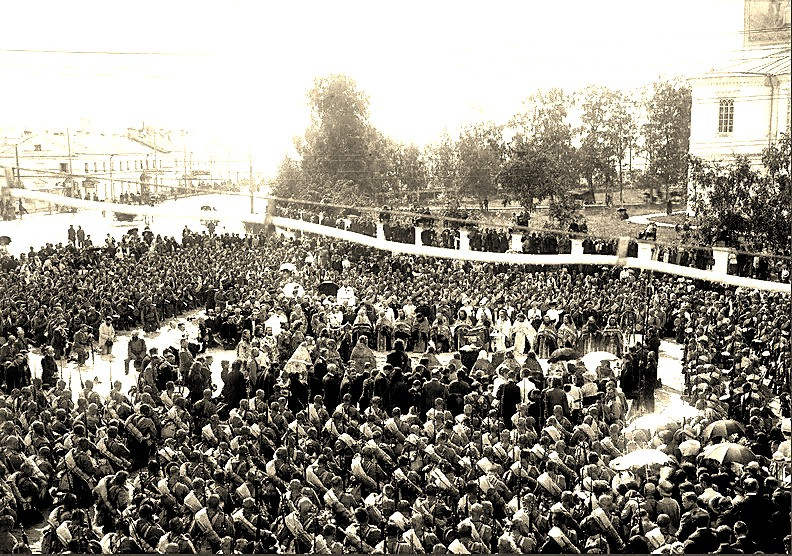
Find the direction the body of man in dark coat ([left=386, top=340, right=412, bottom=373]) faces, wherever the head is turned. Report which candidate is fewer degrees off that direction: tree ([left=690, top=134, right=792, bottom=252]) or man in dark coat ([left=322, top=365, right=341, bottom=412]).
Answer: the tree

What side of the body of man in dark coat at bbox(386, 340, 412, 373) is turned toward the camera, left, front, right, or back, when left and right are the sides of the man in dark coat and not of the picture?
back
